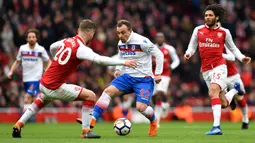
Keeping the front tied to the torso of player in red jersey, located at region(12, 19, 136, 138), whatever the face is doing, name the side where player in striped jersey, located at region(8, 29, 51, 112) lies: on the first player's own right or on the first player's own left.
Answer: on the first player's own left

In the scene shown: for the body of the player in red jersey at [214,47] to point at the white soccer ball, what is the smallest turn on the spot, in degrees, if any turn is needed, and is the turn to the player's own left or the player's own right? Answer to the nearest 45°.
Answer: approximately 45° to the player's own right

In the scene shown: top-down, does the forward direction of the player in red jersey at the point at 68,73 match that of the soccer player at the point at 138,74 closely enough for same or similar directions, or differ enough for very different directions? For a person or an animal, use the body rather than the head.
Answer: very different directions

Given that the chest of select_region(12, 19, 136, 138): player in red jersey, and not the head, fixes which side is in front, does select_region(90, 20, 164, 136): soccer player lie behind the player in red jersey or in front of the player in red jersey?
in front

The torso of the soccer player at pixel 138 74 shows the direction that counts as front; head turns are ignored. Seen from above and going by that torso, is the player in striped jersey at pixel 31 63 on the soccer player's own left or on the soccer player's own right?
on the soccer player's own right

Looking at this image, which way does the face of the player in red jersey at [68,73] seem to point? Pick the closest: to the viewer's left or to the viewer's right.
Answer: to the viewer's right

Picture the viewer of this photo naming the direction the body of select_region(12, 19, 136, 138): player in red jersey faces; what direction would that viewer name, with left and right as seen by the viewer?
facing away from the viewer and to the right of the viewer

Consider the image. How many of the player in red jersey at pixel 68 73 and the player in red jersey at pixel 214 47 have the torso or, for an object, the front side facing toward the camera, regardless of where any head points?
1

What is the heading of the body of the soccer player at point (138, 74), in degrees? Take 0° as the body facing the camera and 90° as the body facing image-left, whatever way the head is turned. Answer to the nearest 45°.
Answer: approximately 45°

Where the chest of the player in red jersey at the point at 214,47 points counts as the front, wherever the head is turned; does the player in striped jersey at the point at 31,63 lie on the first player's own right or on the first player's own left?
on the first player's own right

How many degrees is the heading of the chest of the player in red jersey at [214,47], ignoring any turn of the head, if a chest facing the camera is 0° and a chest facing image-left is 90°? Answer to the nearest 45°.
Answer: approximately 0°
